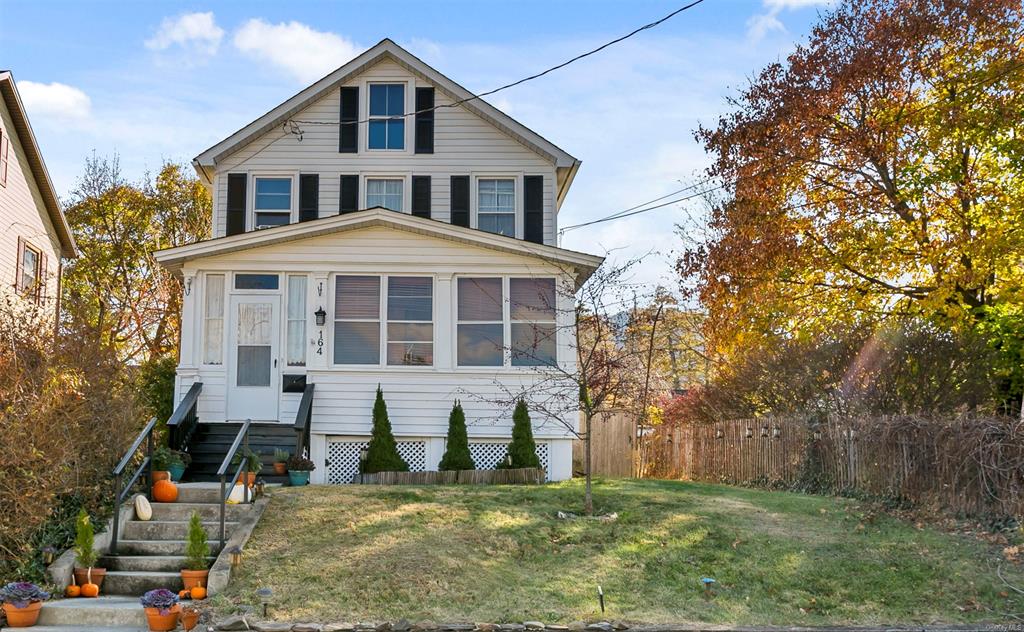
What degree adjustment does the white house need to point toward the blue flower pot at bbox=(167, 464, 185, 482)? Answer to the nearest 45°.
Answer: approximately 45° to its right

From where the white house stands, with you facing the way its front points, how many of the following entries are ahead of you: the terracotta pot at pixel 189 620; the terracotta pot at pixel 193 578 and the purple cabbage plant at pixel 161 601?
3

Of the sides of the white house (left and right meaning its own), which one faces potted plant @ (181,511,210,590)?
front

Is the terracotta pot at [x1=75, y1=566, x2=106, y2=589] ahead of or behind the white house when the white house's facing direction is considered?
ahead

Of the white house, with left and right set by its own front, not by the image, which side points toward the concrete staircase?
front

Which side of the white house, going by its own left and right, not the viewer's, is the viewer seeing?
front

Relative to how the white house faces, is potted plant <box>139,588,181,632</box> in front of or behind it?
in front

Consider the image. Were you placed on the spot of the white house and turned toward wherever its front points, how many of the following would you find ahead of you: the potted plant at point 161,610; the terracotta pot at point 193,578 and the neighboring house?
2

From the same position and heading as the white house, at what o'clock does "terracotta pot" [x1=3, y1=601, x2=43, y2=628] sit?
The terracotta pot is roughly at 1 o'clock from the white house.

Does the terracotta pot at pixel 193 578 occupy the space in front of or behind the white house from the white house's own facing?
in front

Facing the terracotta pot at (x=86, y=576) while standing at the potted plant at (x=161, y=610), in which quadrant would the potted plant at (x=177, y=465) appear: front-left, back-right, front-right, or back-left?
front-right
